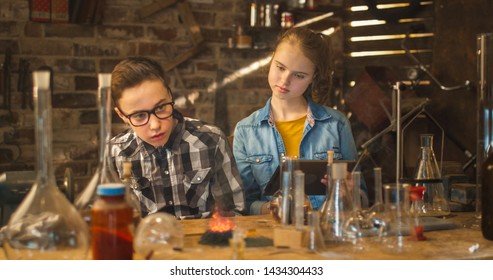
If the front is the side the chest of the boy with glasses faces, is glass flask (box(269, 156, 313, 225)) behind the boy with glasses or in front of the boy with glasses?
in front

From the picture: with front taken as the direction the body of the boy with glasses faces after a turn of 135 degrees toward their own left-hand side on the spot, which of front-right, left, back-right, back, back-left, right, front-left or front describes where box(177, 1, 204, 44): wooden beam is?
front-left

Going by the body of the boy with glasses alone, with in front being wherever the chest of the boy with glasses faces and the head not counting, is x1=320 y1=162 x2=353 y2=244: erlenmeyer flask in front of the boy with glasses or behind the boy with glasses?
in front

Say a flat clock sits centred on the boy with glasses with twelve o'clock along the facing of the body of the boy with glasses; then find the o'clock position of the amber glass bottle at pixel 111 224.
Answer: The amber glass bottle is roughly at 12 o'clock from the boy with glasses.

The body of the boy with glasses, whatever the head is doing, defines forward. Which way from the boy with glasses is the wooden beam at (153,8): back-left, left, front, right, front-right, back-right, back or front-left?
back

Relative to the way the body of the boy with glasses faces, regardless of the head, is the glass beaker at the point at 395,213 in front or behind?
in front

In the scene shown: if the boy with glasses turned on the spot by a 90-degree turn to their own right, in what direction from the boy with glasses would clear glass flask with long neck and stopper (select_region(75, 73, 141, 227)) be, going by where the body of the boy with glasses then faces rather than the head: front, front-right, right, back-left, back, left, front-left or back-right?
left

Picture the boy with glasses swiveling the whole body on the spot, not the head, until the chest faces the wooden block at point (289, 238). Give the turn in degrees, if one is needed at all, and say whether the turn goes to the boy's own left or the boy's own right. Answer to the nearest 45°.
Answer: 0° — they already face it

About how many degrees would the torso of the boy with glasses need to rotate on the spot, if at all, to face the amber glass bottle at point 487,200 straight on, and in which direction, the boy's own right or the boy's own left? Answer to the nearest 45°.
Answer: approximately 45° to the boy's own left

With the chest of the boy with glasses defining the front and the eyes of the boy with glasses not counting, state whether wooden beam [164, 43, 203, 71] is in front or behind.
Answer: behind

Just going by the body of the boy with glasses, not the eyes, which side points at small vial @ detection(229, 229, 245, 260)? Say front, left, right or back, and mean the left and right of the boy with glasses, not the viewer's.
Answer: front

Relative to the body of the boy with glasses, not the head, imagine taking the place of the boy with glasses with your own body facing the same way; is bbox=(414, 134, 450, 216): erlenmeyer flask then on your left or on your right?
on your left

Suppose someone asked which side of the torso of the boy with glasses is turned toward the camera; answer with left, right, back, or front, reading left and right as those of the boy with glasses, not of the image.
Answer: front
